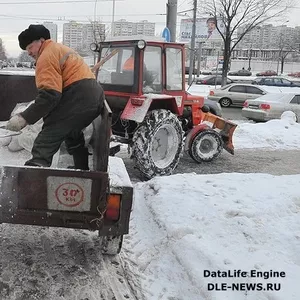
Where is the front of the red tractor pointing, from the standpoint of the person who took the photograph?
facing away from the viewer and to the right of the viewer

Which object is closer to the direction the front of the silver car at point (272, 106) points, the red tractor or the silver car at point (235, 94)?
the silver car

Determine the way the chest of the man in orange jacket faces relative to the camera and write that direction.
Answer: to the viewer's left

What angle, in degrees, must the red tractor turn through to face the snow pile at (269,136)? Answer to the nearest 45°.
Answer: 0° — it already faces it

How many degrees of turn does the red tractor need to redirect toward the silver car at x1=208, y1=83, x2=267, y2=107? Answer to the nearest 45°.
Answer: approximately 45° to its left
